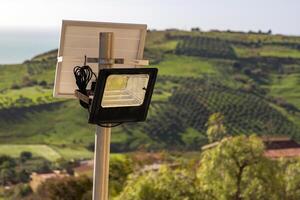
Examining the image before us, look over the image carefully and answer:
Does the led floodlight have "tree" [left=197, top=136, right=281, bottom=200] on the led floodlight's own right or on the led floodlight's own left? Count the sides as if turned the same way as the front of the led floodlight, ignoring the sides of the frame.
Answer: on the led floodlight's own left

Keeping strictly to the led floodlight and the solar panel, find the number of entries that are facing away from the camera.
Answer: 1

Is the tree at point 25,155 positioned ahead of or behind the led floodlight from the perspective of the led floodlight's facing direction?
behind

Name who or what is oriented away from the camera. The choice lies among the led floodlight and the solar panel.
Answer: the solar panel

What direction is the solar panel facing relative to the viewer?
away from the camera

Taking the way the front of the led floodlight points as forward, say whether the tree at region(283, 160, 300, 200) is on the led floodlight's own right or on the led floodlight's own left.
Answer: on the led floodlight's own left

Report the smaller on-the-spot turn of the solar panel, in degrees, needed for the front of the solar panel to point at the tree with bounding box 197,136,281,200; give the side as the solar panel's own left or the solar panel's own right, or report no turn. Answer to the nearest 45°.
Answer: approximately 45° to the solar panel's own right

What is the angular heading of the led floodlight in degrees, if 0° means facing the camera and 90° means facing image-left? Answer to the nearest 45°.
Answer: approximately 315°
